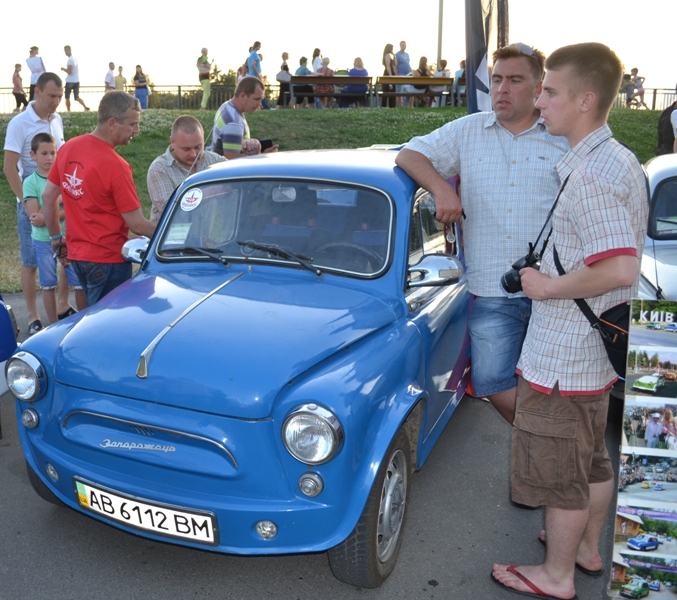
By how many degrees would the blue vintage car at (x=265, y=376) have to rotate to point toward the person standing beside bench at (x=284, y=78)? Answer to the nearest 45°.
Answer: approximately 135° to its right

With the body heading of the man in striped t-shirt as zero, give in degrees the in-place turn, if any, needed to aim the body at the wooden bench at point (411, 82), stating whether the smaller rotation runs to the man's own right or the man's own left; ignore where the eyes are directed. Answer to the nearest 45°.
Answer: approximately 90° to the man's own left

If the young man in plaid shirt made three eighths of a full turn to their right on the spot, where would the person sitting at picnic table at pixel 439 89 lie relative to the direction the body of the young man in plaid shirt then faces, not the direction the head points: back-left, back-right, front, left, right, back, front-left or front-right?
front-left

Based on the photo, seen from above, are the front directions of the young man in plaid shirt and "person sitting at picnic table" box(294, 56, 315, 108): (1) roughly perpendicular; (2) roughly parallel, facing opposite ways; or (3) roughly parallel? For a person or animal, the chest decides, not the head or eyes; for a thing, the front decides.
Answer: roughly perpendicular

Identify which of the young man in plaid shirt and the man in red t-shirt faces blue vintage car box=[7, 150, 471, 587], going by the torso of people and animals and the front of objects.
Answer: the young man in plaid shirt

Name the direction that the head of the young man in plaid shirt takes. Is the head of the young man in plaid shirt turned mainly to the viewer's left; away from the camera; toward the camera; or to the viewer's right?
to the viewer's left

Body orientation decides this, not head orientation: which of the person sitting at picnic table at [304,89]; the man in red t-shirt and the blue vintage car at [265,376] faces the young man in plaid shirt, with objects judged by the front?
the person sitting at picnic table

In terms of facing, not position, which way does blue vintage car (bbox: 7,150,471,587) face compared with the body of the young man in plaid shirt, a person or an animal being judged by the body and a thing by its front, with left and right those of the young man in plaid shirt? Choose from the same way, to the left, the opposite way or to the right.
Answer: to the left

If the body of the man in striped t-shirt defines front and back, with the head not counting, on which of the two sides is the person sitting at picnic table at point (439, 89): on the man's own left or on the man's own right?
on the man's own left

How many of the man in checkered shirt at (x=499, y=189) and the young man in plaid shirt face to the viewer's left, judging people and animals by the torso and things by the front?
1

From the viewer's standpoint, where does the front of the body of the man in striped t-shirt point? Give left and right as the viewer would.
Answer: facing to the right of the viewer
